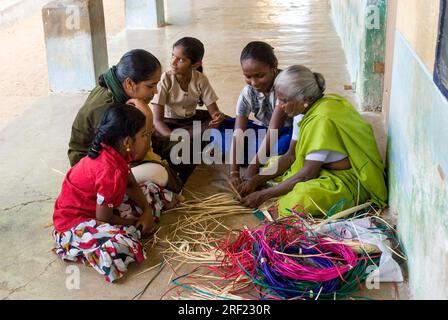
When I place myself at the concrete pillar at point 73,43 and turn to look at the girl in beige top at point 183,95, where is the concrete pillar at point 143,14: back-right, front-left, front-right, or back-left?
back-left

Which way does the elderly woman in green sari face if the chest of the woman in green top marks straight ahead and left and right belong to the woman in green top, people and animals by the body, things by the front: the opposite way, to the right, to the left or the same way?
the opposite way

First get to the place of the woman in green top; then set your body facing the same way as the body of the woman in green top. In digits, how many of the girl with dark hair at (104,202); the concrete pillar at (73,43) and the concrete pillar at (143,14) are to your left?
2

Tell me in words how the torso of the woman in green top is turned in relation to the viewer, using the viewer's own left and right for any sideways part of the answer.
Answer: facing to the right of the viewer

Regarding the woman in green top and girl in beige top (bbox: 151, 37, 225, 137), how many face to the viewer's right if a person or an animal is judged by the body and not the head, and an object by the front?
1

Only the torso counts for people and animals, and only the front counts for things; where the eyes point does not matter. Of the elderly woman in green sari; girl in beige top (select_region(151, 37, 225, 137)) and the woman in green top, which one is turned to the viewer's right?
the woman in green top

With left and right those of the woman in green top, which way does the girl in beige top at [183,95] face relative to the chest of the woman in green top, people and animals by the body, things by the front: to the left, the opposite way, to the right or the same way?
to the right

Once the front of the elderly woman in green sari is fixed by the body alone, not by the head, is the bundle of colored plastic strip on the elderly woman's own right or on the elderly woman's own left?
on the elderly woman's own left

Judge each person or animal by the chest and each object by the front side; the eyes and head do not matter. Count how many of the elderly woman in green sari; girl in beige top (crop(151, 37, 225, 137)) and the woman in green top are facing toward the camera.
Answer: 1

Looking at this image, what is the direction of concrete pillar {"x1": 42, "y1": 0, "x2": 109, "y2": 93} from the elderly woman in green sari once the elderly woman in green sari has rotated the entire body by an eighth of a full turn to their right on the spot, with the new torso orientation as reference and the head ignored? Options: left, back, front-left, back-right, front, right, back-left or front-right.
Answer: front

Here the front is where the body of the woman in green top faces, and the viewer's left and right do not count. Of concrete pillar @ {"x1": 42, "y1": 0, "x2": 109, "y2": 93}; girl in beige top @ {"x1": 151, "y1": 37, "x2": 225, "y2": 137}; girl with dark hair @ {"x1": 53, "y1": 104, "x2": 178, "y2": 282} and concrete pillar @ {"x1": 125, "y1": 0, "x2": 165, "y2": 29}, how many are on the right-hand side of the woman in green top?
1

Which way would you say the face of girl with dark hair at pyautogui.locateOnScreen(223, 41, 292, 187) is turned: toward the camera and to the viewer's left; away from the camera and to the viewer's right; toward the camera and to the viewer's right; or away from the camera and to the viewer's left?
toward the camera and to the viewer's left

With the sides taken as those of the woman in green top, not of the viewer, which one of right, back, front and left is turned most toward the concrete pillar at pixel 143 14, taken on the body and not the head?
left

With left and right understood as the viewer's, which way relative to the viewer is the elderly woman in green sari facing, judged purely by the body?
facing to the left of the viewer

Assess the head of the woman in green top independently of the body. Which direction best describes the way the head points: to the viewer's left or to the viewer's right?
to the viewer's right

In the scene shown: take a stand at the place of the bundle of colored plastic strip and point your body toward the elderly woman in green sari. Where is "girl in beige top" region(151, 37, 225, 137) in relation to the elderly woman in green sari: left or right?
left

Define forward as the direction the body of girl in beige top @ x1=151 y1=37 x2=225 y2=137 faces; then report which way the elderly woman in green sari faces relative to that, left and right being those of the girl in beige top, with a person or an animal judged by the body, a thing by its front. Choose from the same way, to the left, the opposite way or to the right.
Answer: to the right
